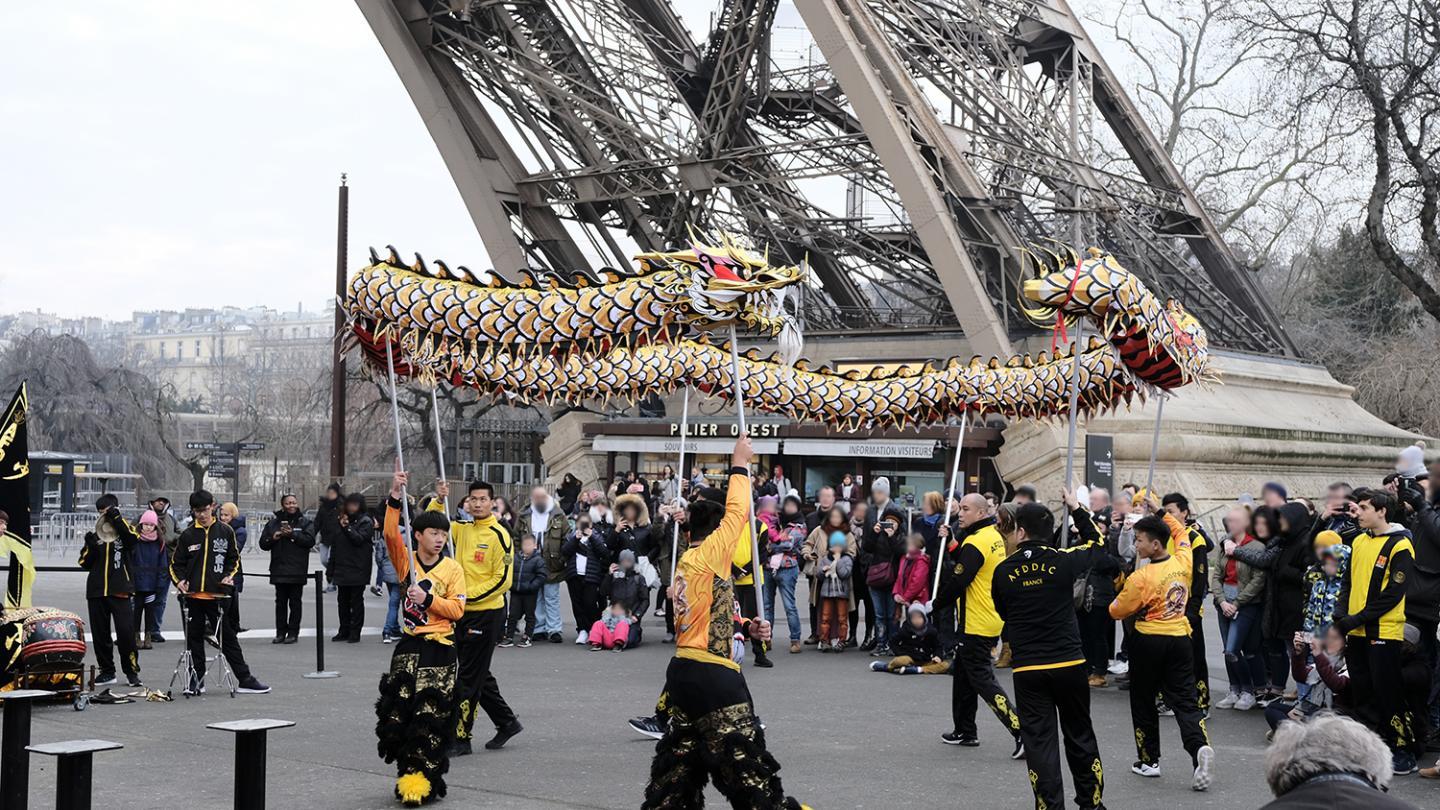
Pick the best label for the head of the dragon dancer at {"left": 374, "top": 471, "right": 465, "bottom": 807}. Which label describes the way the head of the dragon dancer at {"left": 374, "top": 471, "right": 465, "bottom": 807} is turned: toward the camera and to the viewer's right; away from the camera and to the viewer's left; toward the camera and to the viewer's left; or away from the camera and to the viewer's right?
toward the camera and to the viewer's right

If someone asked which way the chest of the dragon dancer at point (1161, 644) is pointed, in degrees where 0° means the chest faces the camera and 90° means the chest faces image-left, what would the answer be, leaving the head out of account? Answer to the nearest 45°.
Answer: approximately 135°

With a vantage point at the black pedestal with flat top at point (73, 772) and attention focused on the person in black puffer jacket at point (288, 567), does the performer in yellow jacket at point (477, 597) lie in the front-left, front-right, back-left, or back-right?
front-right

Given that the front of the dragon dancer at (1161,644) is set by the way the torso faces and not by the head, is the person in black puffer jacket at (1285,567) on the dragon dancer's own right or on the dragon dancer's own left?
on the dragon dancer's own right

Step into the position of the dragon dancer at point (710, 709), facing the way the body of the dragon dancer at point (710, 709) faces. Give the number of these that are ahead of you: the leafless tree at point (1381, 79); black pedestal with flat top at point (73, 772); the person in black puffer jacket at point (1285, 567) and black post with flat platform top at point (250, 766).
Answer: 2

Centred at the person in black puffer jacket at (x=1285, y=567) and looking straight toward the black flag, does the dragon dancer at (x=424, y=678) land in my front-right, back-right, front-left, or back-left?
front-left

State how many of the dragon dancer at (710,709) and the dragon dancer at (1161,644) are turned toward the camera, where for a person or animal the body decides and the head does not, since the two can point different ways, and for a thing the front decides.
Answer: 0

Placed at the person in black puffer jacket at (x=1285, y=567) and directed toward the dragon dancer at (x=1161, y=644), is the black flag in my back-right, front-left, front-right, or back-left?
front-right

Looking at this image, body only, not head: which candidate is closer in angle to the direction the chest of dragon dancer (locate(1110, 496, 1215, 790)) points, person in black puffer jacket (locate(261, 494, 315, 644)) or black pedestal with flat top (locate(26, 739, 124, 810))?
the person in black puffer jacket

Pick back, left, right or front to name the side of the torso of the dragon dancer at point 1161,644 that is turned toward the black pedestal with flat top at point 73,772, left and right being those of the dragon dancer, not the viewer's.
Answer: left

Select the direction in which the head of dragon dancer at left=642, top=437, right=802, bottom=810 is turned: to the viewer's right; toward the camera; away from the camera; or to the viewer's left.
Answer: away from the camera

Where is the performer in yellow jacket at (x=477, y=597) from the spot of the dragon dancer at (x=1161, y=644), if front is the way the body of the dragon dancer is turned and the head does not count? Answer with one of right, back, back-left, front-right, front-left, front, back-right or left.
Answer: front-left

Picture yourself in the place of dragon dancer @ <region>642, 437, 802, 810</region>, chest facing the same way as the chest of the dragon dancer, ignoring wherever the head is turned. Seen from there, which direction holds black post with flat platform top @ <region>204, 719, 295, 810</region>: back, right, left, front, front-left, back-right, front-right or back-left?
back-left

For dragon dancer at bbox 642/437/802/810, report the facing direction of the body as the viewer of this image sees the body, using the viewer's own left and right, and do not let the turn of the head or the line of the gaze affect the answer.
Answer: facing away from the viewer and to the right of the viewer

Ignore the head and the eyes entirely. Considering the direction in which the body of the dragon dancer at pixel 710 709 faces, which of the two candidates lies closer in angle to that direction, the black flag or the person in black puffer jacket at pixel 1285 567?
the person in black puffer jacket

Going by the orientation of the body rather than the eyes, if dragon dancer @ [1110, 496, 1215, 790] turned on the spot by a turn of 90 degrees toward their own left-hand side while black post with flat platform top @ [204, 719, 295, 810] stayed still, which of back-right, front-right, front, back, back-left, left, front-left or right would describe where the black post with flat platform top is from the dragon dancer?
front
